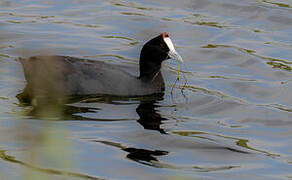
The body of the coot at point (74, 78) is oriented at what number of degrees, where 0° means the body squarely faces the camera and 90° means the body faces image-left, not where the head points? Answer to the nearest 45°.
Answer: approximately 270°
